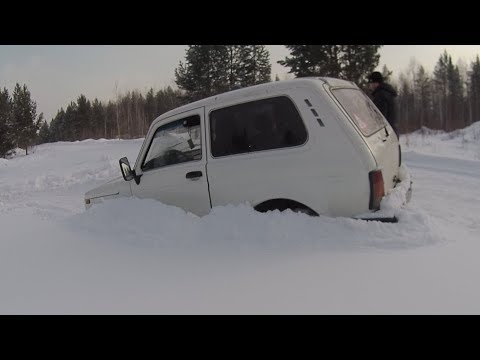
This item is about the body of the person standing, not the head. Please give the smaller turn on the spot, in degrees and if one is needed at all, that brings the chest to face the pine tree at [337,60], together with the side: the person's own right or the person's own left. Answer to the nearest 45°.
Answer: approximately 90° to the person's own right

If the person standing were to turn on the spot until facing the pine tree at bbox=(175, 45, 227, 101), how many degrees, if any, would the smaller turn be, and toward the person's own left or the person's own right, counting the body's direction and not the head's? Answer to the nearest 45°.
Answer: approximately 45° to the person's own right

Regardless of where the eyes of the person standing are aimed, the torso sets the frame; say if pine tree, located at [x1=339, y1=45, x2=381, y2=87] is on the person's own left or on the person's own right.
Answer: on the person's own right

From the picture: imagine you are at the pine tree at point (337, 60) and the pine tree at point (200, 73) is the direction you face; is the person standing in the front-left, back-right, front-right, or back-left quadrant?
back-left

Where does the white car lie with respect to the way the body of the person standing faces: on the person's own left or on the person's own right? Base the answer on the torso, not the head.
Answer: on the person's own left

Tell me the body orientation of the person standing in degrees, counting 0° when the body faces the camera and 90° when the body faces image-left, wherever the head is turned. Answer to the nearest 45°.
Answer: approximately 90°

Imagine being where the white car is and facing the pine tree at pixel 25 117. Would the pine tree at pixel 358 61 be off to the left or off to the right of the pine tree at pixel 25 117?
right
